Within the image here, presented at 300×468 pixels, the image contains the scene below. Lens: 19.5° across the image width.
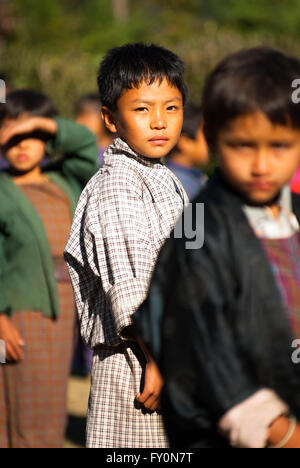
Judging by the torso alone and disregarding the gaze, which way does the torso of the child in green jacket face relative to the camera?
toward the camera

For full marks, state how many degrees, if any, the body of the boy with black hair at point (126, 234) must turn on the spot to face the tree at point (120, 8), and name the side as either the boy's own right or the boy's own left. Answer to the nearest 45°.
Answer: approximately 135° to the boy's own left

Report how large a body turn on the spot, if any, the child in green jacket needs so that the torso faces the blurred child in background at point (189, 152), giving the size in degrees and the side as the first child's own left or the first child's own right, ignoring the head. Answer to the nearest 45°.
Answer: approximately 135° to the first child's own left

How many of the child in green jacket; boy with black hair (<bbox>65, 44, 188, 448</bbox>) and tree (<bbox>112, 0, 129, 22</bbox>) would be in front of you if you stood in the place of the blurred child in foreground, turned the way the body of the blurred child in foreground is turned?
0

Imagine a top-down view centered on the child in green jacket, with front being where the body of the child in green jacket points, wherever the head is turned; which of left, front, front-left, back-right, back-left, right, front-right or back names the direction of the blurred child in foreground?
front

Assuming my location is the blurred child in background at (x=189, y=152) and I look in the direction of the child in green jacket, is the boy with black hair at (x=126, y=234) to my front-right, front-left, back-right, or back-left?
front-left

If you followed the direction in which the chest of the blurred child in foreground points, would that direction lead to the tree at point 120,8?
no

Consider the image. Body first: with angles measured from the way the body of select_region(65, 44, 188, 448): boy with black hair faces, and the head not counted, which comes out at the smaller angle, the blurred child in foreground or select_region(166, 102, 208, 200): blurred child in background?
the blurred child in foreground

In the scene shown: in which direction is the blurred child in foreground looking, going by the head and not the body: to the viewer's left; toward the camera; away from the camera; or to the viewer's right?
toward the camera

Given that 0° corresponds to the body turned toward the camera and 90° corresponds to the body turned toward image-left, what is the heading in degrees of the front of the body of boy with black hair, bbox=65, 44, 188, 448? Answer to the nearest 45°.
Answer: approximately 315°

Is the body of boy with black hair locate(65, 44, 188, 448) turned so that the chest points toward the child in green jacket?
no

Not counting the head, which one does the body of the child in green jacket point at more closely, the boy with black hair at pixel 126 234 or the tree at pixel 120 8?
the boy with black hair

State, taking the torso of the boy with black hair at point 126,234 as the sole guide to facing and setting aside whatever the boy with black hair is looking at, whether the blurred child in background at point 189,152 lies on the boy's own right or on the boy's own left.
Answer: on the boy's own left

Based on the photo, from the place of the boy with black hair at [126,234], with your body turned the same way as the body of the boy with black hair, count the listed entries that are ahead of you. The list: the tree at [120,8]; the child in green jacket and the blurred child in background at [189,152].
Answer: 0

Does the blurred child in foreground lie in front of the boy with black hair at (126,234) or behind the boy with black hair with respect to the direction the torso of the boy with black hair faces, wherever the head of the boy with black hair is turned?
in front

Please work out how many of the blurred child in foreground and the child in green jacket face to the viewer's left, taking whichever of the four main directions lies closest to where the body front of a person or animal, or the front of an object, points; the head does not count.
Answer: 0

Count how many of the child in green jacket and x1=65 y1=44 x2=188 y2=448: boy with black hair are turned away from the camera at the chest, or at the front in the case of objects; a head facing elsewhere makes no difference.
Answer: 0

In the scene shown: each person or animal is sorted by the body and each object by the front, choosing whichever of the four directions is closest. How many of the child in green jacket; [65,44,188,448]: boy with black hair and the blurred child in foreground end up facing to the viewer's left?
0

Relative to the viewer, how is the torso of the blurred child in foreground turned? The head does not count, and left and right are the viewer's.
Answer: facing the viewer and to the right of the viewer
